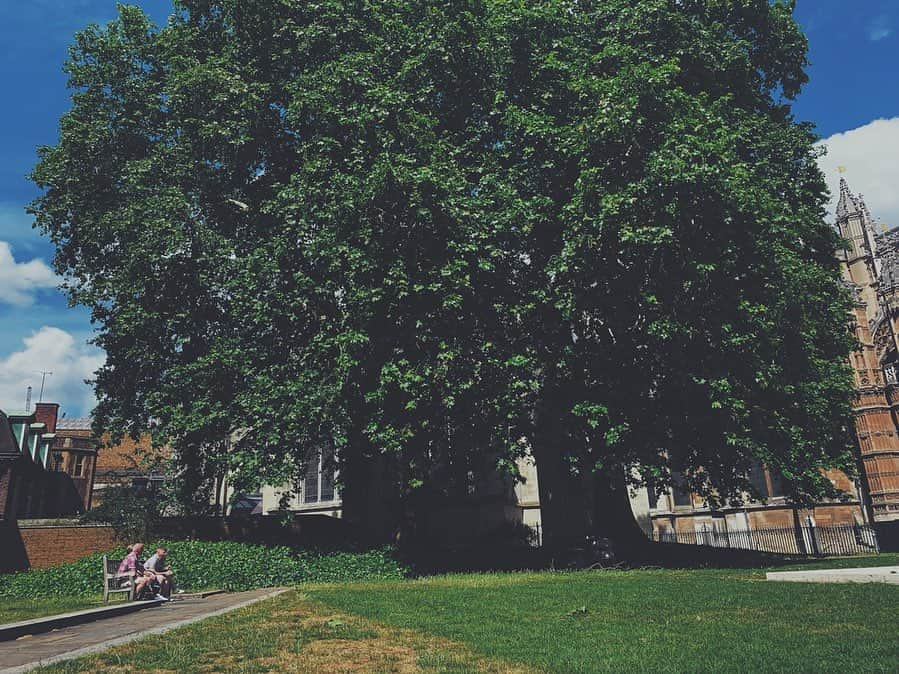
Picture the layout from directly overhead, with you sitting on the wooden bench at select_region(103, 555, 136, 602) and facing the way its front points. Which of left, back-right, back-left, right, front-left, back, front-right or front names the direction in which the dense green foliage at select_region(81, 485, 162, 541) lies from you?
left

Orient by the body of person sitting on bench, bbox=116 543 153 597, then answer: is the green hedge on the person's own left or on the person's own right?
on the person's own left

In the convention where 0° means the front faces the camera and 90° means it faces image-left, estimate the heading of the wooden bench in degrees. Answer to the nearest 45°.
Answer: approximately 270°

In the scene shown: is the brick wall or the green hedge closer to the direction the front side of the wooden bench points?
the green hedge

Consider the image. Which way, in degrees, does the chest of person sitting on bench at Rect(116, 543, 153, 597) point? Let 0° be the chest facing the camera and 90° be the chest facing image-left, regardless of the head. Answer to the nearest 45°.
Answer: approximately 270°

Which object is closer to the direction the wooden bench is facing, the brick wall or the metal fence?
the metal fence
